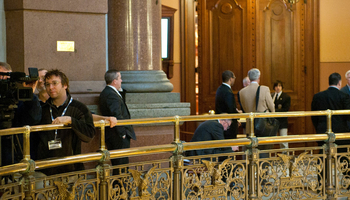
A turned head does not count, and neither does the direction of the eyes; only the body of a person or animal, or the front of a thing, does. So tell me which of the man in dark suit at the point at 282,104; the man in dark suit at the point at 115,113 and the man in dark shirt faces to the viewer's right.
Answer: the man in dark suit at the point at 115,113

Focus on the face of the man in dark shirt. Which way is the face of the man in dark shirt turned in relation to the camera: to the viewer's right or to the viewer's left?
to the viewer's left

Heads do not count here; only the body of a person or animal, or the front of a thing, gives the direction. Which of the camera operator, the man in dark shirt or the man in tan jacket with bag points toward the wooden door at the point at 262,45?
the man in tan jacket with bag

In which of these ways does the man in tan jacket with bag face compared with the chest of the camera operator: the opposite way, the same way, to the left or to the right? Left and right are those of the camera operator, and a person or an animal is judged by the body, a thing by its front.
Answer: to the left

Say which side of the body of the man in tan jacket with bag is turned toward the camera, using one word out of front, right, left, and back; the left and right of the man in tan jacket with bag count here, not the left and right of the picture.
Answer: back

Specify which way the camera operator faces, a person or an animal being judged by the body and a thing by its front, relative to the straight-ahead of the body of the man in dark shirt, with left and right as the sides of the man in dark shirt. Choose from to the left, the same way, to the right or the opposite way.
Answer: to the left

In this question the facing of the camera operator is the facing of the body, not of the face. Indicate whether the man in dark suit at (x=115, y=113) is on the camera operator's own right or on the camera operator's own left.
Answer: on the camera operator's own left

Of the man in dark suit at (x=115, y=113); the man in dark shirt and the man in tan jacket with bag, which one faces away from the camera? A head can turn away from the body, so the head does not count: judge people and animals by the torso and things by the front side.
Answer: the man in tan jacket with bag

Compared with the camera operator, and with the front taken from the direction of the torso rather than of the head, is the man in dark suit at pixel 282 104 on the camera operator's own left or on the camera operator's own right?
on the camera operator's own left

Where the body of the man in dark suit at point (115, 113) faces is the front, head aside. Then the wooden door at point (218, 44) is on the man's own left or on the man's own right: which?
on the man's own left

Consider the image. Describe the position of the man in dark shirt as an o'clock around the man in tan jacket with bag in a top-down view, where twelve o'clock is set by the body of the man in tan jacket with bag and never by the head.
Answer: The man in dark shirt is roughly at 7 o'clock from the man in tan jacket with bag.

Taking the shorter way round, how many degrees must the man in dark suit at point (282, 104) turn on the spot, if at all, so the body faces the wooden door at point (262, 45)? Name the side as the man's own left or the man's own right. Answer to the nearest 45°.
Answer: approximately 135° to the man's own right

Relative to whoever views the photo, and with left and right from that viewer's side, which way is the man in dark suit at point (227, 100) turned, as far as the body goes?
facing away from the viewer and to the right of the viewer

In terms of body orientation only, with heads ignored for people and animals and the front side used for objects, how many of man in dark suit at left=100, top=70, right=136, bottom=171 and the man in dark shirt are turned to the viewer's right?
1
